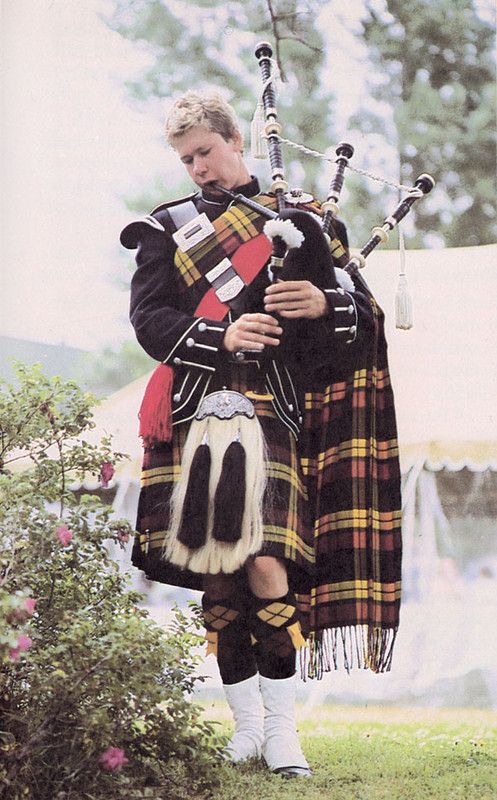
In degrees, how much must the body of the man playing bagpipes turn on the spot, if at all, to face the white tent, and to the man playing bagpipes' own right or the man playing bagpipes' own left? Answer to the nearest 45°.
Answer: approximately 135° to the man playing bagpipes' own left

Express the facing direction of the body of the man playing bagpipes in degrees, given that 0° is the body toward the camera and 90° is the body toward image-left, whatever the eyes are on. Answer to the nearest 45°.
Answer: approximately 0°
